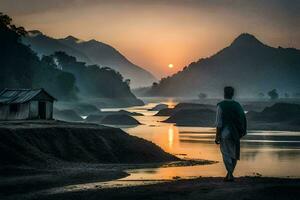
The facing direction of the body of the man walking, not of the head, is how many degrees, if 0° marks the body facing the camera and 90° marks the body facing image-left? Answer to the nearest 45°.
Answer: approximately 180°
